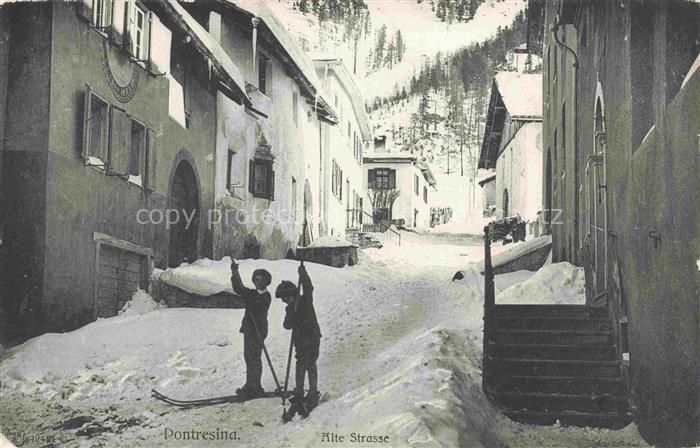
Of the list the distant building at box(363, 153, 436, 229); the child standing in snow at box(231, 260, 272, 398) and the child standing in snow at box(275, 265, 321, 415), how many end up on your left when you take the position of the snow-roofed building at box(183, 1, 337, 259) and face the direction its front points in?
1

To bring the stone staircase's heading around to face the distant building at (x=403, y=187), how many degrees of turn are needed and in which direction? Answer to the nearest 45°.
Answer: approximately 135° to its right

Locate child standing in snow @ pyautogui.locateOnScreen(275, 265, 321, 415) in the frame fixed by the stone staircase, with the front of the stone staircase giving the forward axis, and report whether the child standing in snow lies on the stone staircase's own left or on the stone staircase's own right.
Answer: on the stone staircase's own right

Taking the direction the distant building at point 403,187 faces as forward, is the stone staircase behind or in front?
in front

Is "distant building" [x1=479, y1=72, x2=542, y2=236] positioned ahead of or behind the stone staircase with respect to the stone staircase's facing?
behind

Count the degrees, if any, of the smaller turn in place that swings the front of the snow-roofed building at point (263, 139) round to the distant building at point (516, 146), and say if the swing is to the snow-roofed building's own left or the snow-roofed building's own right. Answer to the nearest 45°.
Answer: approximately 90° to the snow-roofed building's own left

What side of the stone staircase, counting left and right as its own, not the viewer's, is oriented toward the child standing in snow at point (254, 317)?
right

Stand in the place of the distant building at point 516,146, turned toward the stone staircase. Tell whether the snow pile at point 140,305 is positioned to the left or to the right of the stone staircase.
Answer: right

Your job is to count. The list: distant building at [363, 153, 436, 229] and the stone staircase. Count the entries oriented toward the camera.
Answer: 2

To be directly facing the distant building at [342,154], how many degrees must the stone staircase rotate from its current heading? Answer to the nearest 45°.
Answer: approximately 135° to its right

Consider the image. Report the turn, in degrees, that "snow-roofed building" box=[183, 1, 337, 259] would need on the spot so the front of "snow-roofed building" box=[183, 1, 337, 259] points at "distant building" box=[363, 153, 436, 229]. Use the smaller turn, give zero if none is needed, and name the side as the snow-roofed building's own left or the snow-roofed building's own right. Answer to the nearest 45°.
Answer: approximately 90° to the snow-roofed building's own left

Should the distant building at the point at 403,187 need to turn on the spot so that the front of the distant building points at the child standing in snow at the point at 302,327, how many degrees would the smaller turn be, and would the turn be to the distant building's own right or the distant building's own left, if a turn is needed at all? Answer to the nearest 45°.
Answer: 0° — it already faces them

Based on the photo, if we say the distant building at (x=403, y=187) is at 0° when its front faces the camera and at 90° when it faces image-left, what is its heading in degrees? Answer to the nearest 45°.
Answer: approximately 0°

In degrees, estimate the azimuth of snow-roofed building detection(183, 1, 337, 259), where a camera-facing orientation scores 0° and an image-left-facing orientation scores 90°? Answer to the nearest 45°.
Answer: approximately 315°
